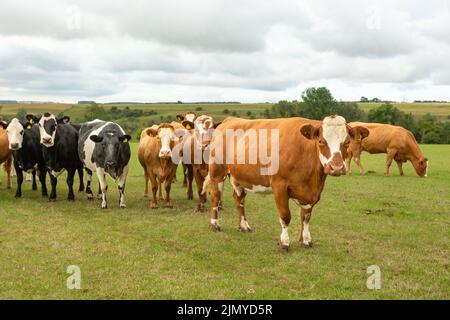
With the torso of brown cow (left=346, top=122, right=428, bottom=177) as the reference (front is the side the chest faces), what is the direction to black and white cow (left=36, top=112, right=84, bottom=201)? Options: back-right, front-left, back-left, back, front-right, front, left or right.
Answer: back-right

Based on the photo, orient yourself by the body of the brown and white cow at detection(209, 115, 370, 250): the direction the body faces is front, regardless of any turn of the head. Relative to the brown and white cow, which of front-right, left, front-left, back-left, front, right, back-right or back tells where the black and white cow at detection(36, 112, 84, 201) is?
back

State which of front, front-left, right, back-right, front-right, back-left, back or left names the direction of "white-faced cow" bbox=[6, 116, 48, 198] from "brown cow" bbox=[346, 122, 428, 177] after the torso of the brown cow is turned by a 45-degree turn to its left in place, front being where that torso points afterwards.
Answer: back

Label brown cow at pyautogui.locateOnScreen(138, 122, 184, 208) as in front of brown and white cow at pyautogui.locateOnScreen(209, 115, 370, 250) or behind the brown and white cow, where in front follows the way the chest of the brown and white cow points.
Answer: behind

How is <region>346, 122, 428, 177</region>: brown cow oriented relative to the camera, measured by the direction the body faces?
to the viewer's right

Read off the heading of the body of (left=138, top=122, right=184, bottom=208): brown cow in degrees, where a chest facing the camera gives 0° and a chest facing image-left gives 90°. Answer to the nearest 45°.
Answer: approximately 0°

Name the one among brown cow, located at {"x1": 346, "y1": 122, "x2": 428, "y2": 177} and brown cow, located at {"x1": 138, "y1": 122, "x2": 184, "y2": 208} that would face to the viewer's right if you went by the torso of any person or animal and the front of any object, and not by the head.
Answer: brown cow, located at {"x1": 346, "y1": 122, "x2": 428, "y2": 177}

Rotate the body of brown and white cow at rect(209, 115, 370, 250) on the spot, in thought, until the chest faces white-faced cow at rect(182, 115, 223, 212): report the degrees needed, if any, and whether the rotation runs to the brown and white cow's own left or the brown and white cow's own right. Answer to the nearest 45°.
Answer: approximately 180°

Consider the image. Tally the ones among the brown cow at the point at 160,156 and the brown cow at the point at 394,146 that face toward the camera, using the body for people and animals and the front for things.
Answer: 1

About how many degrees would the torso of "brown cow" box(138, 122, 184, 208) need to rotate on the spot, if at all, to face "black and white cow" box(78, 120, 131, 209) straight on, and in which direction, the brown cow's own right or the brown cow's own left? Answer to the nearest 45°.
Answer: approximately 90° to the brown cow's own right

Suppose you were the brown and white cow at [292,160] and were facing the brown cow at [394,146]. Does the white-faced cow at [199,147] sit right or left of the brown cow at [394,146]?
left
